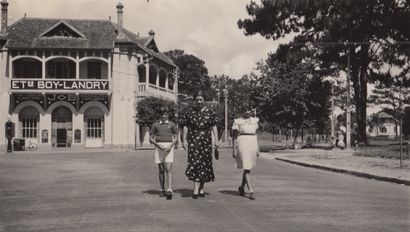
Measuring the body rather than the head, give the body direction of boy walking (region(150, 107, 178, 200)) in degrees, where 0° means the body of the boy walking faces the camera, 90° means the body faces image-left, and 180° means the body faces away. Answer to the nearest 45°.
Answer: approximately 0°

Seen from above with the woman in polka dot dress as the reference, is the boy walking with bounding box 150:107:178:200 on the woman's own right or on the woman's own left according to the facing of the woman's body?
on the woman's own right

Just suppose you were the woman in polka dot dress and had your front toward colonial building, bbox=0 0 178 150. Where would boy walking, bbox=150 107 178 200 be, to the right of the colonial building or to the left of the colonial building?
left

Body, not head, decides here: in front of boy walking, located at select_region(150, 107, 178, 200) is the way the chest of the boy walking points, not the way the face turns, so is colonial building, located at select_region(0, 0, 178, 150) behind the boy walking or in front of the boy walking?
behind

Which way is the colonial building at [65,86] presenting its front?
toward the camera

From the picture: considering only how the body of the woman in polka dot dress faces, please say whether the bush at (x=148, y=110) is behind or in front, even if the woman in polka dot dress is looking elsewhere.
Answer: behind

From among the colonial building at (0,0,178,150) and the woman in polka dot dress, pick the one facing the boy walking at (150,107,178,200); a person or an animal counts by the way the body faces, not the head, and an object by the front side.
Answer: the colonial building

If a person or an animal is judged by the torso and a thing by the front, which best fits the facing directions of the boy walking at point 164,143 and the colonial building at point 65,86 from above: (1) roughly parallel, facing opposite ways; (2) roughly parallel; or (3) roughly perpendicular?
roughly parallel

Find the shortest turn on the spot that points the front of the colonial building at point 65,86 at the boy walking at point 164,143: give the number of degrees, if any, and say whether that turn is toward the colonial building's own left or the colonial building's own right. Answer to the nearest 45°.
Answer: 0° — it already faces them

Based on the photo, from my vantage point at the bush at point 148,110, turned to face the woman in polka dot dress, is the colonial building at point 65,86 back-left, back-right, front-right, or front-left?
back-right

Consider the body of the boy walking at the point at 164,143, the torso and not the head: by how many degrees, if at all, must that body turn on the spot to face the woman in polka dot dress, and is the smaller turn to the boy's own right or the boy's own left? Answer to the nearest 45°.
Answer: approximately 45° to the boy's own left

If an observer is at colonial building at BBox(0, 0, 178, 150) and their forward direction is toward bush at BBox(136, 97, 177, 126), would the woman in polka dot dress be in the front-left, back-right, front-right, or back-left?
front-right

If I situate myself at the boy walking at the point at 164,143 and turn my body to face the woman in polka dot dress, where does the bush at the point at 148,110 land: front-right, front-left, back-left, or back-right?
back-left
